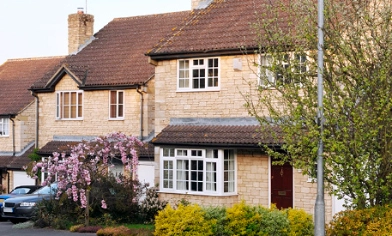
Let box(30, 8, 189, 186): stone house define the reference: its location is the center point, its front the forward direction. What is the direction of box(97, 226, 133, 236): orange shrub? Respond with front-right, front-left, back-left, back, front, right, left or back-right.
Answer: front-left

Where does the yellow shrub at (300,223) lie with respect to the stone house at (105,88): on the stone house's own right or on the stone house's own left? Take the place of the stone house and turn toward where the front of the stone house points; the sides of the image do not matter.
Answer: on the stone house's own left

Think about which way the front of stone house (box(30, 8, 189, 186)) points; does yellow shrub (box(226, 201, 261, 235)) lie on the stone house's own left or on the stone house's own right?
on the stone house's own left

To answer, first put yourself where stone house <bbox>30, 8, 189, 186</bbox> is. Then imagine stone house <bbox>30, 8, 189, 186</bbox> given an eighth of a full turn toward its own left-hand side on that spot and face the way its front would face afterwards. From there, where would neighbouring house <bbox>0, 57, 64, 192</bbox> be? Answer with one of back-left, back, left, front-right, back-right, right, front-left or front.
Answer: back-right

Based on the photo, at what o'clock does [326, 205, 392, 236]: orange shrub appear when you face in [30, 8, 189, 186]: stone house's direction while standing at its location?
The orange shrub is roughly at 10 o'clock from the stone house.

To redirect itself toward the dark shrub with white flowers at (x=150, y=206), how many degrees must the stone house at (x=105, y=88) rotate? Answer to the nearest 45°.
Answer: approximately 45° to its left

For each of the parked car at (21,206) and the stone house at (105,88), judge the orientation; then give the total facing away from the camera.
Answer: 0

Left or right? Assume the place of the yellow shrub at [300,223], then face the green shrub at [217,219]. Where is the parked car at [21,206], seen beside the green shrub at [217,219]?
right

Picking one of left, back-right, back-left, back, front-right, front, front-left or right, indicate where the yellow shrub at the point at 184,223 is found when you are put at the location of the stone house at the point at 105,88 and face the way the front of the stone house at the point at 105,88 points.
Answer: front-left
